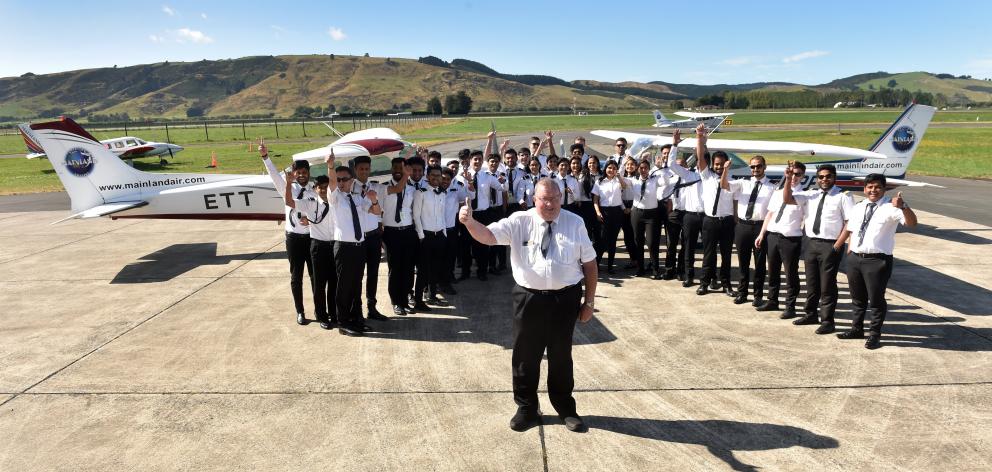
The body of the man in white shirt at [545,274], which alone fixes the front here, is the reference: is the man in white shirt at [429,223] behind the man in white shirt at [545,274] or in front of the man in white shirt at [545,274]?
behind

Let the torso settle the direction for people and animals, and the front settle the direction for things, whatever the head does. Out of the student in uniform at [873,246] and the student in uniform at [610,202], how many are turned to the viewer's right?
0

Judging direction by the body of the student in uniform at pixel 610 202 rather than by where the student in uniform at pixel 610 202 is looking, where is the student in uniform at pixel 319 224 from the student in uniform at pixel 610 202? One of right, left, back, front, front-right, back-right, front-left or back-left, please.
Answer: front-right

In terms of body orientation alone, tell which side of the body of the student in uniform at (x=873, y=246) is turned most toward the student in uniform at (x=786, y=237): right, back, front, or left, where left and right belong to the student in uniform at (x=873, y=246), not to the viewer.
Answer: right

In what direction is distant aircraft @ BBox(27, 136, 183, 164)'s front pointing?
to the viewer's right

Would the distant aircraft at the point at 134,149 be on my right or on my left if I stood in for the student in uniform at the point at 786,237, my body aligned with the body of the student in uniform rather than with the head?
on my right

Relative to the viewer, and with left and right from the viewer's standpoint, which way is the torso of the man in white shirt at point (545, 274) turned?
facing the viewer

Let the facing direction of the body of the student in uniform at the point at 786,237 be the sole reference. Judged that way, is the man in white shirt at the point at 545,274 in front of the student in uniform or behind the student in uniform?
in front

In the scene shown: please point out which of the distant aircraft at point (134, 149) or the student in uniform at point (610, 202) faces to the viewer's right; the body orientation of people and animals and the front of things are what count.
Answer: the distant aircraft

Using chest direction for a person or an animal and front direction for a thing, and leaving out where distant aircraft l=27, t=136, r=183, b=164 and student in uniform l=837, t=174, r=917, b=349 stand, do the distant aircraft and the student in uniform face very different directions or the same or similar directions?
very different directions

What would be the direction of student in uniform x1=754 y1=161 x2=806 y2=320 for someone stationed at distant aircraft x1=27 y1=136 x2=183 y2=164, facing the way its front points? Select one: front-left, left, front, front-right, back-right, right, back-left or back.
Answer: right
